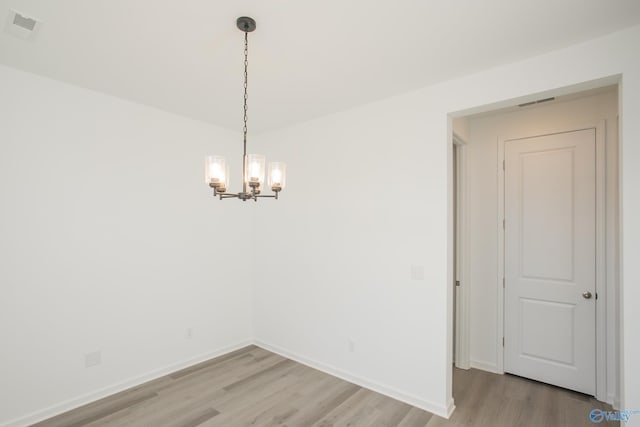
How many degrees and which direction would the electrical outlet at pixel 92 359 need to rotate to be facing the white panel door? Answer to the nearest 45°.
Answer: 0° — it already faces it

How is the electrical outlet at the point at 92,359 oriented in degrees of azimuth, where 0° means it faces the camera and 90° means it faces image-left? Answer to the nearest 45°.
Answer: approximately 315°
